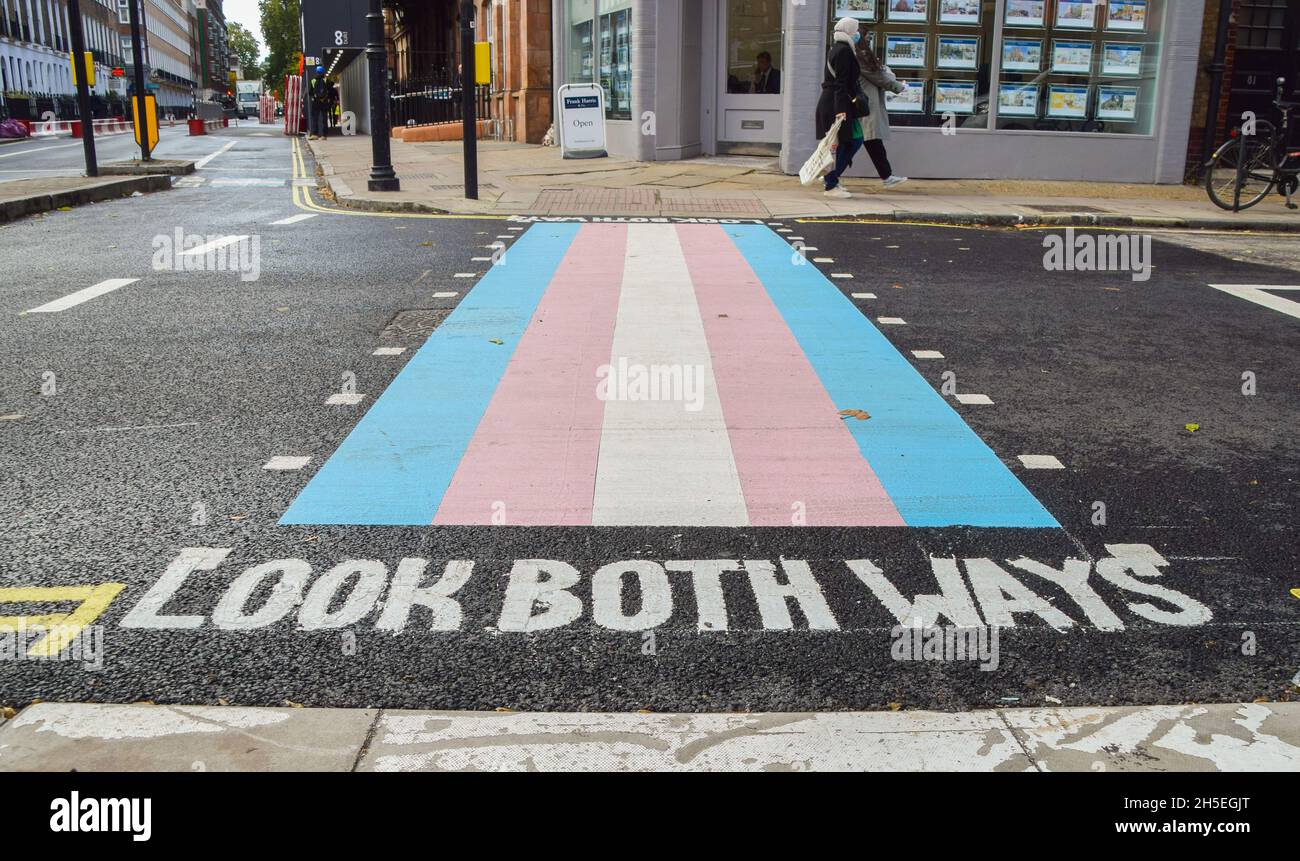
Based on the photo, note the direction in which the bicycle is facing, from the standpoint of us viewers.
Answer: facing to the right of the viewer

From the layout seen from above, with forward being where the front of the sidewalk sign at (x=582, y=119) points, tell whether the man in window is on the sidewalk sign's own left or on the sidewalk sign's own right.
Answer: on the sidewalk sign's own left

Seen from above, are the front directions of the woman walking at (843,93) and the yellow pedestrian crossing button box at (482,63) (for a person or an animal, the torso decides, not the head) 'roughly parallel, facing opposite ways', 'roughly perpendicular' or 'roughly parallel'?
roughly perpendicular
